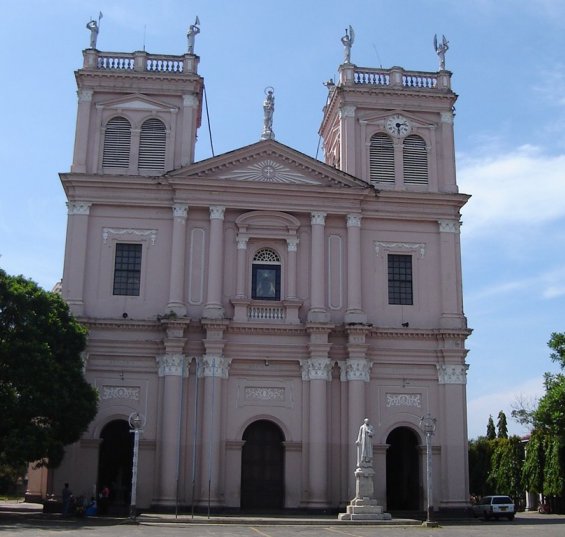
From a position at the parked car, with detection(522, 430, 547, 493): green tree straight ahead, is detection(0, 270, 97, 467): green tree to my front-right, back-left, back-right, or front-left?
back-left

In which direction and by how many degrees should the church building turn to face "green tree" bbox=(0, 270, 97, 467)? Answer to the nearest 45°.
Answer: approximately 45° to its right

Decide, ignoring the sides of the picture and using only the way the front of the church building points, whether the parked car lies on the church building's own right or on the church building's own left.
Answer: on the church building's own left

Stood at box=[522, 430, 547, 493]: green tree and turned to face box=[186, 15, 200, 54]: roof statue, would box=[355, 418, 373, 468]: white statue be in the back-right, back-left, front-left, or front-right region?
front-left

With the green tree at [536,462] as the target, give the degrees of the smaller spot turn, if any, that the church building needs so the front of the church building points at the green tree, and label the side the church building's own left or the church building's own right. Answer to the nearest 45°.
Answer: approximately 135° to the church building's own left

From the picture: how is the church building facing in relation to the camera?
toward the camera
